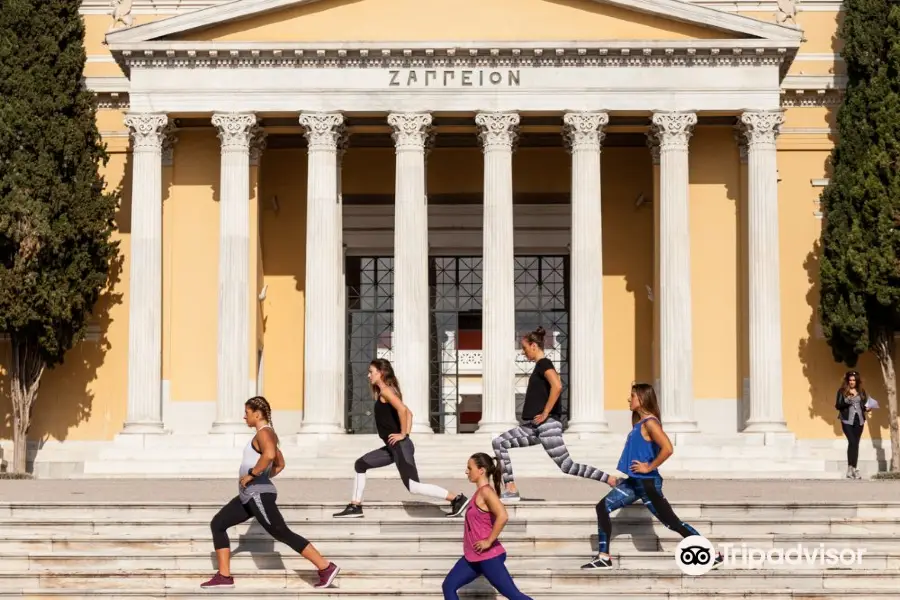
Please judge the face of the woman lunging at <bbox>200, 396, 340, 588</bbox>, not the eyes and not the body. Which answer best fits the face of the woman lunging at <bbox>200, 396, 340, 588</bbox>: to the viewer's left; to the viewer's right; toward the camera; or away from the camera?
to the viewer's left

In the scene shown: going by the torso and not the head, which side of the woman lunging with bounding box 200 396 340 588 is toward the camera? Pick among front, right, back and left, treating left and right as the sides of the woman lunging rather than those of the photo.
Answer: left

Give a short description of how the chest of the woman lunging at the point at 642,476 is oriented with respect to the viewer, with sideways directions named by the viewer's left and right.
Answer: facing to the left of the viewer

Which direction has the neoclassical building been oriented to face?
toward the camera

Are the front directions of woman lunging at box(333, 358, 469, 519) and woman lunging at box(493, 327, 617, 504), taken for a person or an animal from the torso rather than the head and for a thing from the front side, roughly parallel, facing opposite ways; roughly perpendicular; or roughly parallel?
roughly parallel

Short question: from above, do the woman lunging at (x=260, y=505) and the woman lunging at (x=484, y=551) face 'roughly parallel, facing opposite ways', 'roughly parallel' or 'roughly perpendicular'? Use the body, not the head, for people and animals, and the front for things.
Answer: roughly parallel

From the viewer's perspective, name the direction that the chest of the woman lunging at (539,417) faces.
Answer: to the viewer's left

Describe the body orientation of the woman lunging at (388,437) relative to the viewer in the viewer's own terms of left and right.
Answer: facing to the left of the viewer

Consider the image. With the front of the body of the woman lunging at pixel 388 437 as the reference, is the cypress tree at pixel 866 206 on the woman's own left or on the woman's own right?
on the woman's own right

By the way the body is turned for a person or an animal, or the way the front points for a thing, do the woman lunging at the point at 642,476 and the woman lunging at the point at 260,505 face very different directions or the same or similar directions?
same or similar directions

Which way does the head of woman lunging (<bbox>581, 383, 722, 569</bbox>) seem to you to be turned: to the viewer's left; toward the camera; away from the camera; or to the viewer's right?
to the viewer's left
